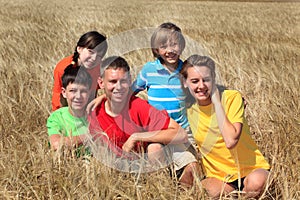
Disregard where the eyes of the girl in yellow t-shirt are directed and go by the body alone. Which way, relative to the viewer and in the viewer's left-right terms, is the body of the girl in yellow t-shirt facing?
facing the viewer

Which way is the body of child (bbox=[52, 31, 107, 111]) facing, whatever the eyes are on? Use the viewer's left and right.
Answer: facing the viewer and to the right of the viewer

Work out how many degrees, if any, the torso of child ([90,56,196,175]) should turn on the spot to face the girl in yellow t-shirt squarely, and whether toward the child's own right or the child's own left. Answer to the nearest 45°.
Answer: approximately 90° to the child's own left

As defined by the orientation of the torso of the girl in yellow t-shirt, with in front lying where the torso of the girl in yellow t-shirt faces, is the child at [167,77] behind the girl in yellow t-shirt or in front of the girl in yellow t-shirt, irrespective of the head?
behind
